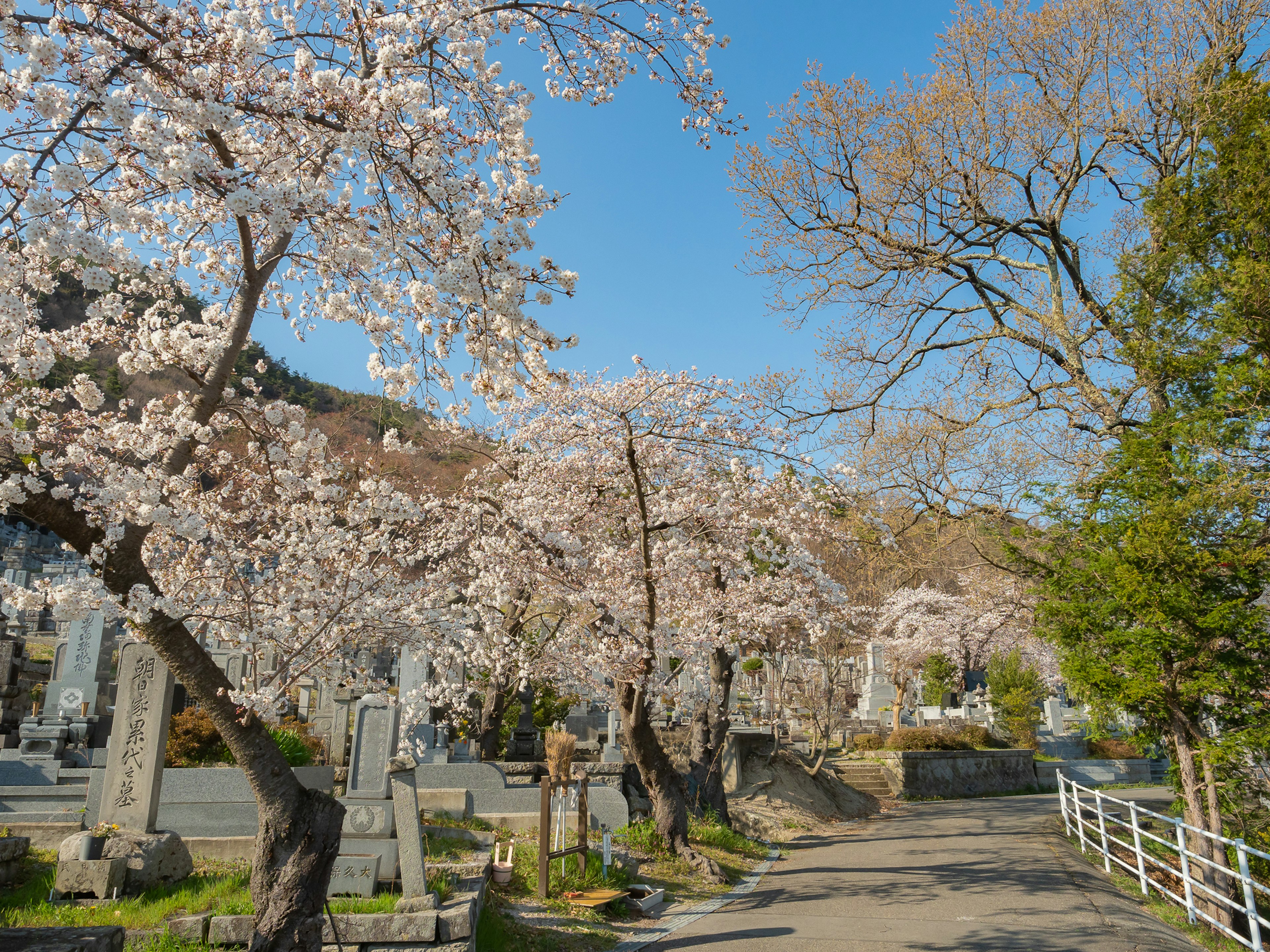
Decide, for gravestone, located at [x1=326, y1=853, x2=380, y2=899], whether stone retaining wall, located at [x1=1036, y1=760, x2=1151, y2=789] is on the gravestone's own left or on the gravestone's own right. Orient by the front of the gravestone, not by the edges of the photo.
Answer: on the gravestone's own left

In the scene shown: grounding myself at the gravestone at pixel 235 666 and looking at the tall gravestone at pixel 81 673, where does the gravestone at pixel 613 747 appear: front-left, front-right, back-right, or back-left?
back-left

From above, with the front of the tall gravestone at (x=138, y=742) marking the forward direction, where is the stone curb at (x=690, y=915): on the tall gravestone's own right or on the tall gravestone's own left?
on the tall gravestone's own left

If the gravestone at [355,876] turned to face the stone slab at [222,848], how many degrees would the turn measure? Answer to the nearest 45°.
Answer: approximately 135° to its right

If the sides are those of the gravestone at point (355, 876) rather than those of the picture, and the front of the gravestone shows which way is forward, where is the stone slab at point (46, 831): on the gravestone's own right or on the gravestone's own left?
on the gravestone's own right

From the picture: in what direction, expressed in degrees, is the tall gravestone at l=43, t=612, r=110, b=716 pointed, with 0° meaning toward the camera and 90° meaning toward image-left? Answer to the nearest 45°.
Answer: approximately 0°

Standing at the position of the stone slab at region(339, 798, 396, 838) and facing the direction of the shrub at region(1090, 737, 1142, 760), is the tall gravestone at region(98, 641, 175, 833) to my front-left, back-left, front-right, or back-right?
back-left

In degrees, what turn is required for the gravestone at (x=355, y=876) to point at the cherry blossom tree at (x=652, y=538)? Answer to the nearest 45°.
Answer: approximately 135° to its left

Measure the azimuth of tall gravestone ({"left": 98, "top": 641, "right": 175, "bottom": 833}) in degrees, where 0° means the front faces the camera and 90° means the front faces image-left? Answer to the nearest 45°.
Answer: approximately 0°

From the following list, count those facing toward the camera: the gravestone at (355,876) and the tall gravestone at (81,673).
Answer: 2
